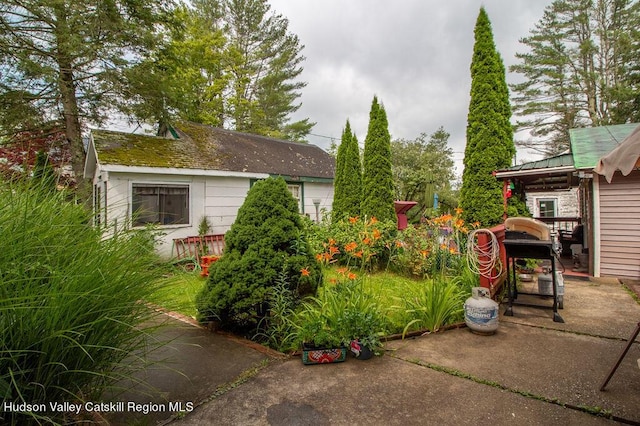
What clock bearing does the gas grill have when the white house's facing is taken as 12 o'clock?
The gas grill is roughly at 11 o'clock from the white house.

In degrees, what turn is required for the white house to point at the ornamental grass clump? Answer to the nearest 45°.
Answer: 0° — it already faces it

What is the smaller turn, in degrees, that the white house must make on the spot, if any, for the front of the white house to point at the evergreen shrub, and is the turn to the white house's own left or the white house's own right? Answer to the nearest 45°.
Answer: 0° — it already faces it

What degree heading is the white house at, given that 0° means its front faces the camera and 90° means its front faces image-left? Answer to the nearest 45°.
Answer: approximately 0°

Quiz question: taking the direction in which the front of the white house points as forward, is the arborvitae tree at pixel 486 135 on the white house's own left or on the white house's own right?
on the white house's own left

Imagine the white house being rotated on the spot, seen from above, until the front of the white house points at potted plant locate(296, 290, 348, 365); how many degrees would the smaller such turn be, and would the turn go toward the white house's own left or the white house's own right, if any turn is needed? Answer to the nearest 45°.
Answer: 0° — it already faces it

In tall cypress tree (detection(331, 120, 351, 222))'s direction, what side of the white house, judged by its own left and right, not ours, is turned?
left
